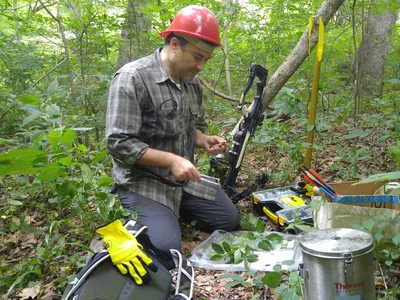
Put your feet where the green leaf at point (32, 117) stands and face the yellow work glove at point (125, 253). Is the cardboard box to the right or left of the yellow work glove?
left

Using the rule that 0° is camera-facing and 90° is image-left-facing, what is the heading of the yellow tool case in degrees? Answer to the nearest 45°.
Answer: approximately 45°

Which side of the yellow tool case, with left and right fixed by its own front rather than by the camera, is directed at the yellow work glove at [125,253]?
front

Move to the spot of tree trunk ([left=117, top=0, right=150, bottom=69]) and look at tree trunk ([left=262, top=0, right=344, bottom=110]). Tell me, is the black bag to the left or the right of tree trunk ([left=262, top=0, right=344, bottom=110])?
right

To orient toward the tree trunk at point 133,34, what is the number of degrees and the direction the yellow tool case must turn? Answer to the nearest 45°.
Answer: approximately 90° to its right

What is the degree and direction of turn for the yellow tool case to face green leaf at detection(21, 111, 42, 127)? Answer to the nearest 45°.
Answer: approximately 45° to its right

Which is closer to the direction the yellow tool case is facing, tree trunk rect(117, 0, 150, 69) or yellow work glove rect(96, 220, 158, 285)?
the yellow work glove

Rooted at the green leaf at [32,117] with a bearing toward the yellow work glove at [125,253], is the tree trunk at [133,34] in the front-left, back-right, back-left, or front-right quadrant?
back-left

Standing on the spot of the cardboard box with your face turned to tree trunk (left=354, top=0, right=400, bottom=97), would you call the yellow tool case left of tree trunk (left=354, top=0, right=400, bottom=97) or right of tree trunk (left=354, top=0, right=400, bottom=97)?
left

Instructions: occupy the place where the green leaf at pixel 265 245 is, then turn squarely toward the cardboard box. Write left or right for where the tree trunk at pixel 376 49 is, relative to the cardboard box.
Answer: left

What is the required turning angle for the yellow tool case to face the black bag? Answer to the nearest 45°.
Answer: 0° — it already faces it

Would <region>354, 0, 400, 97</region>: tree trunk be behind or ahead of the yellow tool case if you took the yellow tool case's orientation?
behind

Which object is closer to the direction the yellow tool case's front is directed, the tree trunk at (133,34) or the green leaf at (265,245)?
the green leaf
